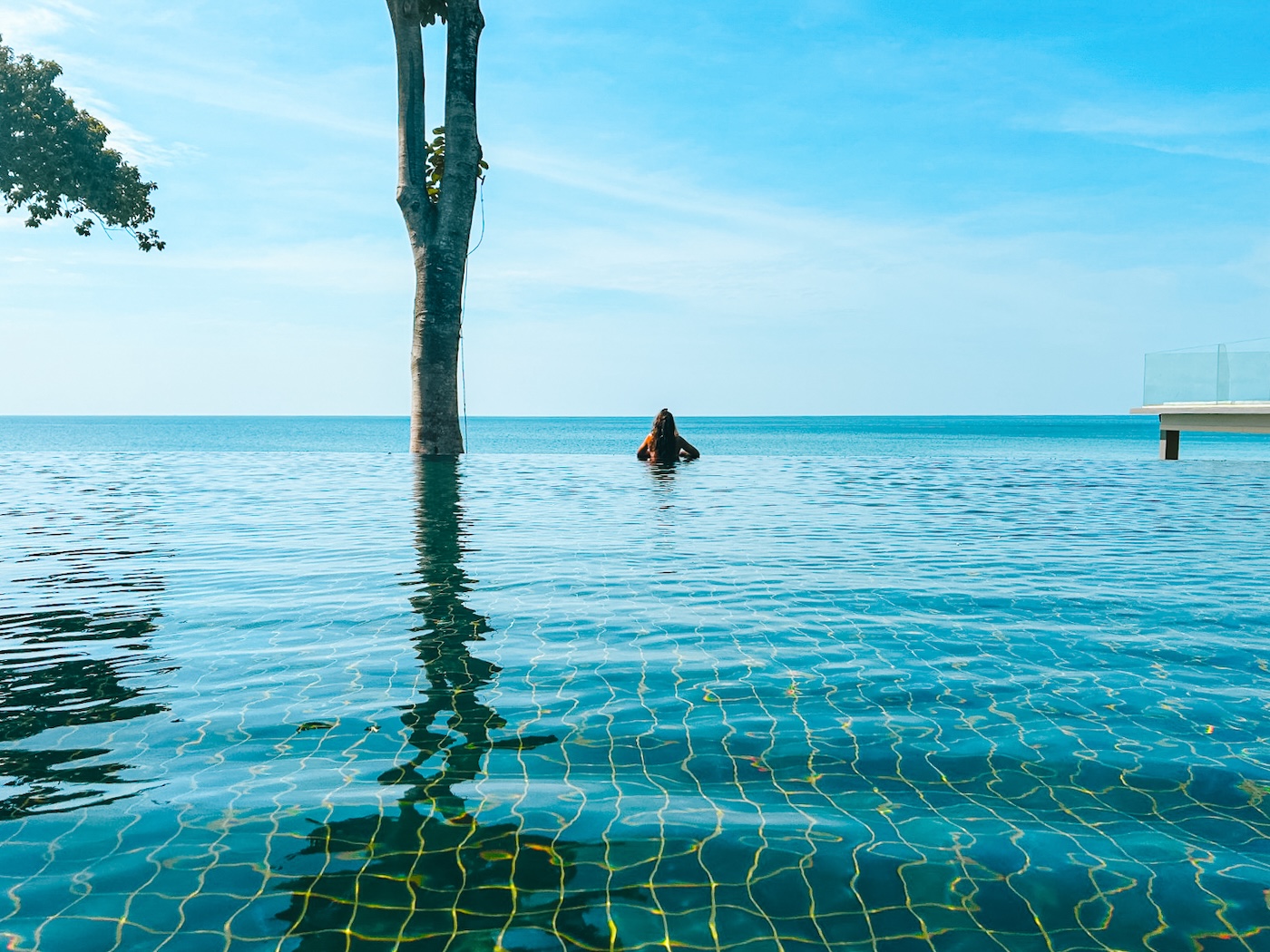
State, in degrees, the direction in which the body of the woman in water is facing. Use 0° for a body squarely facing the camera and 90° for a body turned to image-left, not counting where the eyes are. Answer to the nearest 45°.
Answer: approximately 180°

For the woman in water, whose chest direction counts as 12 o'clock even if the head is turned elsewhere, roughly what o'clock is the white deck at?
The white deck is roughly at 3 o'clock from the woman in water.

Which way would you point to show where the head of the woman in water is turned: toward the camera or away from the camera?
away from the camera
